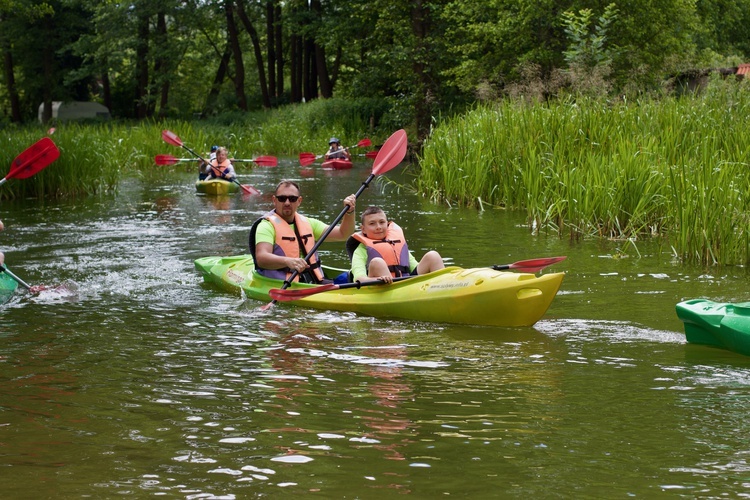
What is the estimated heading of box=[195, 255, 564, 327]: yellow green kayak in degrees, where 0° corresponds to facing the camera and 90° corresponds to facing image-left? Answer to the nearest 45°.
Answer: approximately 315°

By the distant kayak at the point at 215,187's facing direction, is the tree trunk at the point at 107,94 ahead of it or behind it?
behind

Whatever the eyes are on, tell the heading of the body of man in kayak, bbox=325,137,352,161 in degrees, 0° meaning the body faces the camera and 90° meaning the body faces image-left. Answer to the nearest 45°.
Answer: approximately 0°

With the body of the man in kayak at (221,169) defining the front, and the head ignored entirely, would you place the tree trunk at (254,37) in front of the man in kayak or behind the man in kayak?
behind

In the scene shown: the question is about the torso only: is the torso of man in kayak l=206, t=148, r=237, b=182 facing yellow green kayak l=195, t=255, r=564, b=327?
yes

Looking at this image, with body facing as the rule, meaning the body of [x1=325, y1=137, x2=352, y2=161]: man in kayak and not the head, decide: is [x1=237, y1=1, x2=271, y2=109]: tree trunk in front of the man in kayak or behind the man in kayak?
behind

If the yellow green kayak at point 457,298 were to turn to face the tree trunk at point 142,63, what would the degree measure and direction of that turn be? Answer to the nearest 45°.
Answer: approximately 135° to its left

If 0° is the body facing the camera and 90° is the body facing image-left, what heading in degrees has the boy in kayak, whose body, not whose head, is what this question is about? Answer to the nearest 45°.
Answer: approximately 315°

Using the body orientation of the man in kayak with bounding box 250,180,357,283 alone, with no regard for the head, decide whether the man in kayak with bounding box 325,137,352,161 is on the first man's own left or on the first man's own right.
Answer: on the first man's own left

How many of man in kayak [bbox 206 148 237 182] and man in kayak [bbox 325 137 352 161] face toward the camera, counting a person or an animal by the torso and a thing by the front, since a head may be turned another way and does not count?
2
